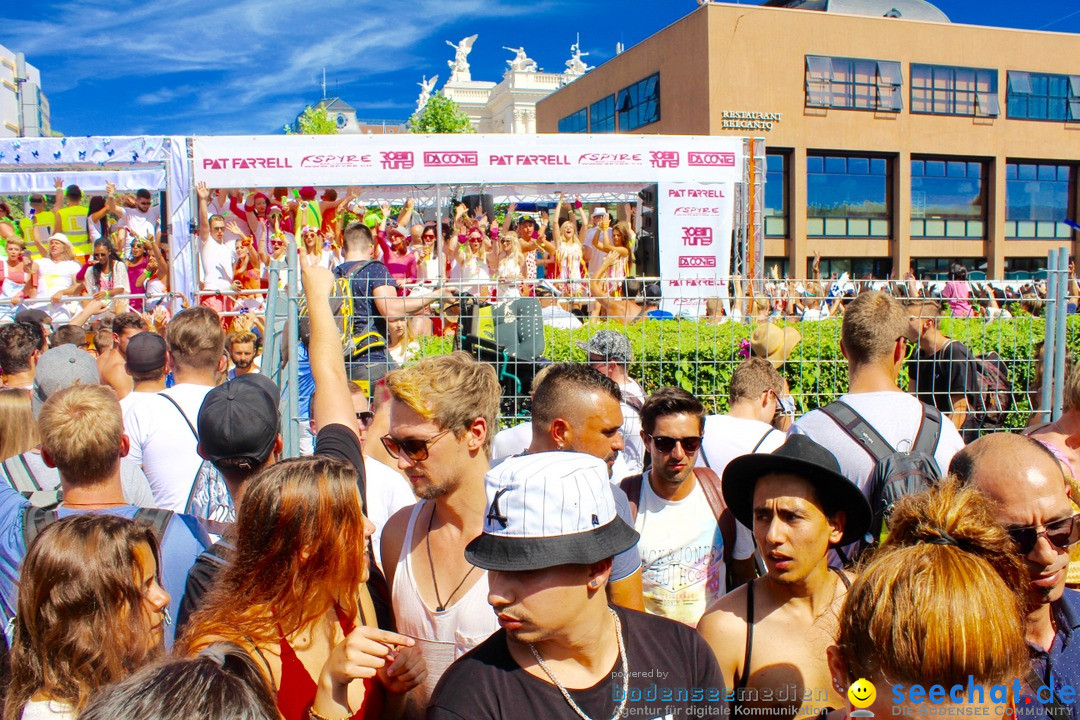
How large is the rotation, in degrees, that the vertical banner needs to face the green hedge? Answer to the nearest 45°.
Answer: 0° — it already faces it

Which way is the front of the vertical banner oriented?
toward the camera

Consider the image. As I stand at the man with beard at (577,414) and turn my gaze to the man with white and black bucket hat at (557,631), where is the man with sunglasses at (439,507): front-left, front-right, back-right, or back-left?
front-right

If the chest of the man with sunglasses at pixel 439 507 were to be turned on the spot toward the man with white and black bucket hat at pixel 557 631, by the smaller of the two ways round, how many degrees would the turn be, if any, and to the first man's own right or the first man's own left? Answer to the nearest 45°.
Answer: approximately 45° to the first man's own left

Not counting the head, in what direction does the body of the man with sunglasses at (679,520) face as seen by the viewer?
toward the camera

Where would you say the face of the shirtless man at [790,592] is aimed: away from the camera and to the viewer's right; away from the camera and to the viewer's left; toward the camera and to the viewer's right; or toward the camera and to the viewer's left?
toward the camera and to the viewer's left

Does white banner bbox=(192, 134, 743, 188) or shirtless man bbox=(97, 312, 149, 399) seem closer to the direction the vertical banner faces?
the shirtless man

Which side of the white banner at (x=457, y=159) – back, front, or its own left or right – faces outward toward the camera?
front

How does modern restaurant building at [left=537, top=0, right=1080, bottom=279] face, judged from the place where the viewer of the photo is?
facing the viewer
